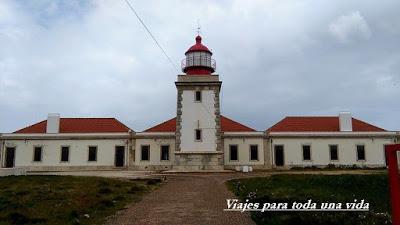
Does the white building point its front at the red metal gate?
yes

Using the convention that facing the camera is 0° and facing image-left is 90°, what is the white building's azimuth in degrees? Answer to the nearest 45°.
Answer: approximately 0°
